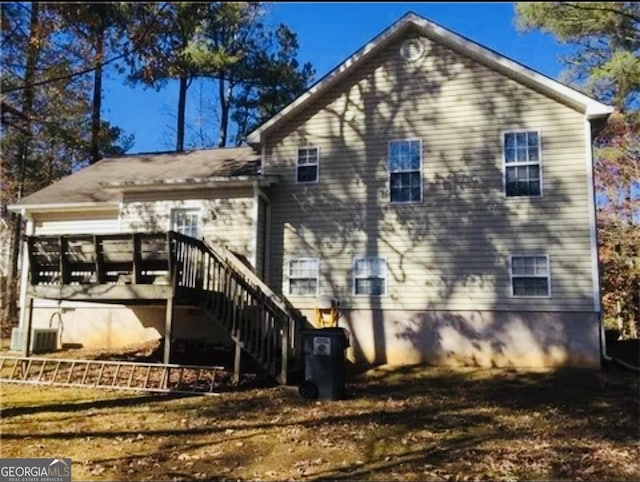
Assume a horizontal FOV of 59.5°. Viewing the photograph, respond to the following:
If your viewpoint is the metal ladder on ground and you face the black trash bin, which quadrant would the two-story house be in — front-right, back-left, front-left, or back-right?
front-left

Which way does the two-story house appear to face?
away from the camera

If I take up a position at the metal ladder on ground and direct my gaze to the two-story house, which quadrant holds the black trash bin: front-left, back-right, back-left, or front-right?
front-right

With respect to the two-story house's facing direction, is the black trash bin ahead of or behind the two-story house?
behind

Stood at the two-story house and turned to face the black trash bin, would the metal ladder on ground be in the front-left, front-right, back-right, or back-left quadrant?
front-right

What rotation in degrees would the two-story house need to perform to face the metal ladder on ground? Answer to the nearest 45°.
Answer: approximately 90° to its left
